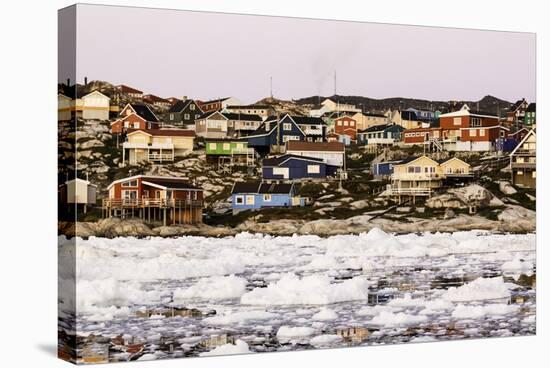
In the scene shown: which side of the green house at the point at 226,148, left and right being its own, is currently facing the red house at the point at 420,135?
left

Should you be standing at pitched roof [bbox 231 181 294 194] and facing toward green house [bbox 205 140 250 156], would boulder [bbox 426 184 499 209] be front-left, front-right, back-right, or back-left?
back-right

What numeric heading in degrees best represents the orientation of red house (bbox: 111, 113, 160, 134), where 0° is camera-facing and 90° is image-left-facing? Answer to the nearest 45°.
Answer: approximately 0°

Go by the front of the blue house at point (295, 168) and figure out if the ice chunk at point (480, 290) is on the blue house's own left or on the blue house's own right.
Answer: on the blue house's own left

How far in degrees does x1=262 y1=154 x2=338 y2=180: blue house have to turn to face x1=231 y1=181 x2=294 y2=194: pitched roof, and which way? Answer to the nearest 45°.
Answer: approximately 45° to its right

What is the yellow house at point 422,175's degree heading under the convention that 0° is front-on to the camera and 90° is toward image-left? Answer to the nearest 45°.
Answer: approximately 0°
